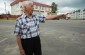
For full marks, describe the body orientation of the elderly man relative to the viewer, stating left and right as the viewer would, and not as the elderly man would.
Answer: facing the viewer and to the right of the viewer
